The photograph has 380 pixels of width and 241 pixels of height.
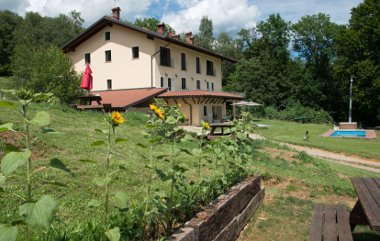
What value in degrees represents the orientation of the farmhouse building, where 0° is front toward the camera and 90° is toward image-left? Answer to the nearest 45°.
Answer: approximately 315°

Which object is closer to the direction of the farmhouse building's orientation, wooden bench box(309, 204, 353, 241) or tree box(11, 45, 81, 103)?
the wooden bench

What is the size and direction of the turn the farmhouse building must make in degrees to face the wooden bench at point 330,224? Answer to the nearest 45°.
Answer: approximately 45° to its right

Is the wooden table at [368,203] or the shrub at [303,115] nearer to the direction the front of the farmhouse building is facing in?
the wooden table

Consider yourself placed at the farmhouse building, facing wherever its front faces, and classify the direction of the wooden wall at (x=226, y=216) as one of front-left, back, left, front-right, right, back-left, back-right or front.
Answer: front-right

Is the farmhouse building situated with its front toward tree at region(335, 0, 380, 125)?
no

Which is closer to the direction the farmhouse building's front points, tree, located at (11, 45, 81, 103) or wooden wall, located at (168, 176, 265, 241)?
the wooden wall

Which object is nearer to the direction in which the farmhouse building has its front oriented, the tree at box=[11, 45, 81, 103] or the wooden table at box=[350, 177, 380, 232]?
the wooden table

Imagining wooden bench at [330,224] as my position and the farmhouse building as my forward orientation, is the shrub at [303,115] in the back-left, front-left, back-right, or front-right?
front-right

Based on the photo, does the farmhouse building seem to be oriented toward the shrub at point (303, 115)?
no

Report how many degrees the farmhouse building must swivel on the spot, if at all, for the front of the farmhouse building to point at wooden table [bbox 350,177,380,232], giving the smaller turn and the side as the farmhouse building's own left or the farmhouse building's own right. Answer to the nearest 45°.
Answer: approximately 45° to the farmhouse building's own right
